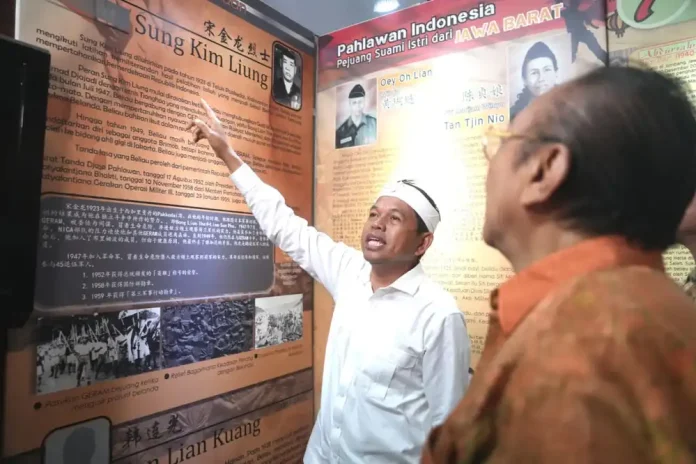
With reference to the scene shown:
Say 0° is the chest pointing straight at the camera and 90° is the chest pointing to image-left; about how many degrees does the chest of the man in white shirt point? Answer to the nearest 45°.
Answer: approximately 45°

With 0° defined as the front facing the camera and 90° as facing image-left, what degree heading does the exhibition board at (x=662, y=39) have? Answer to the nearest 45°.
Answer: approximately 0°

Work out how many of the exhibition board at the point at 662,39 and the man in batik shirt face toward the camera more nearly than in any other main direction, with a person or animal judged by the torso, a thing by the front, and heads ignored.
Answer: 1

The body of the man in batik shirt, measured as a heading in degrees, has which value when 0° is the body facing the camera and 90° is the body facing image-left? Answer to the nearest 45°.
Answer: approximately 135°
